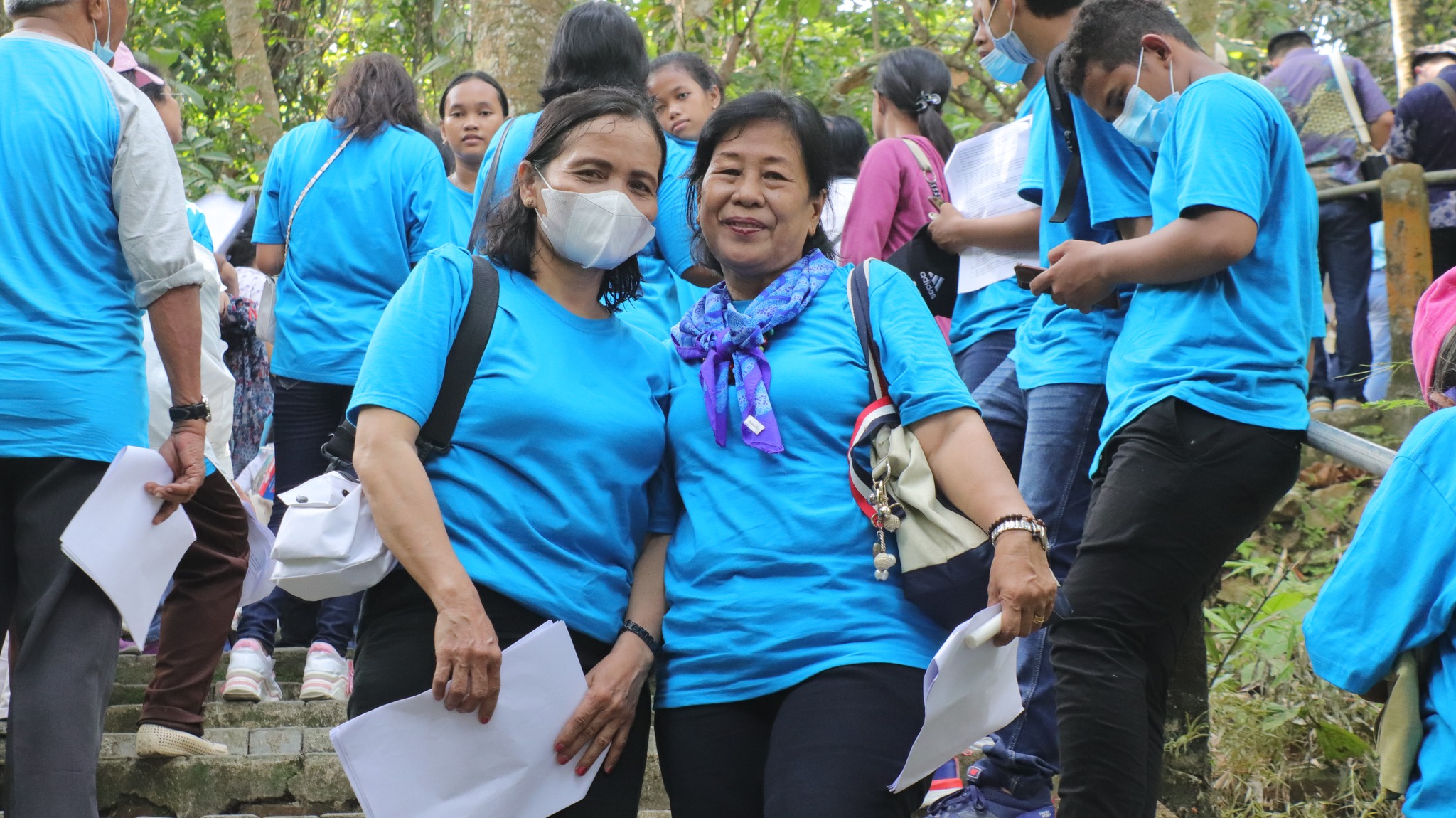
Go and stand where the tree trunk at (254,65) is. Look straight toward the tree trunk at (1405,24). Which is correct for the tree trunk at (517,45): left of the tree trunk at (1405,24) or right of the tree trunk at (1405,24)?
right

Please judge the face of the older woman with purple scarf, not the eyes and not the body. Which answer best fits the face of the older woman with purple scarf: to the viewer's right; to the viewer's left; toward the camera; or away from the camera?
toward the camera

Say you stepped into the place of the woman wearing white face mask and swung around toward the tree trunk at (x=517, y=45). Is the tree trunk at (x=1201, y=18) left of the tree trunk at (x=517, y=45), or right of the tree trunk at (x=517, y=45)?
right

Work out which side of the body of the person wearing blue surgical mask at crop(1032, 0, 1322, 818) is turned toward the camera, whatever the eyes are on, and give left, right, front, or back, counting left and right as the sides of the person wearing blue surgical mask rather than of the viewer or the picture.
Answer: left

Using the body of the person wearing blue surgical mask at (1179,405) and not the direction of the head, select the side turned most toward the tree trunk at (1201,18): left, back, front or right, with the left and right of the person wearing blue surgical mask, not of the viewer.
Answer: right

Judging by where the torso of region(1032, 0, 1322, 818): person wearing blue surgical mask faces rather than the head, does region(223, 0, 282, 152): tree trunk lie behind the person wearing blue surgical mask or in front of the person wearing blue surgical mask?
in front

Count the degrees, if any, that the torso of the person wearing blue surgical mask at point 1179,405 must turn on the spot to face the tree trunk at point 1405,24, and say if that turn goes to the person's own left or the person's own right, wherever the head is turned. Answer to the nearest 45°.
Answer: approximately 90° to the person's own right

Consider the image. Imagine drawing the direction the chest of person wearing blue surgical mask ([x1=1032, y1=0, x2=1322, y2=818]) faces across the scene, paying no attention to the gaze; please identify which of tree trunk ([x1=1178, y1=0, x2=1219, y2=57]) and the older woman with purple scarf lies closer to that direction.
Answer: the older woman with purple scarf

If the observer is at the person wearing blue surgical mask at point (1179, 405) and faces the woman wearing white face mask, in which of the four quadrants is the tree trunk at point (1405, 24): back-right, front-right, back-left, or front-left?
back-right

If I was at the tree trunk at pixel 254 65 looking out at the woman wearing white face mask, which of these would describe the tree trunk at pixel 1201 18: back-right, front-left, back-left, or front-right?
front-left

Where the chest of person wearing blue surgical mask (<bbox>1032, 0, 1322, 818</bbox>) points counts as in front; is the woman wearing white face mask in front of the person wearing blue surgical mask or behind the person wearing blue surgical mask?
in front
